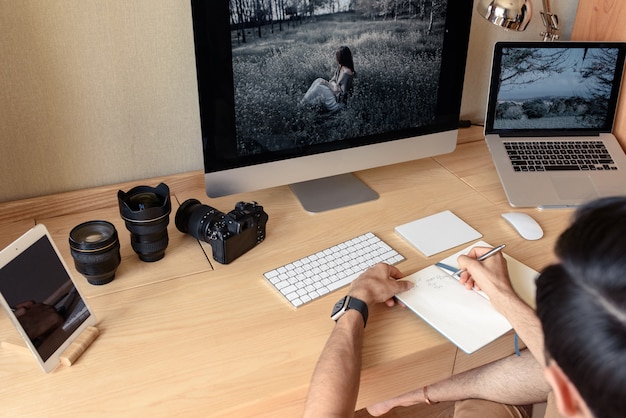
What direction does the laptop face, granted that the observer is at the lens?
facing the viewer

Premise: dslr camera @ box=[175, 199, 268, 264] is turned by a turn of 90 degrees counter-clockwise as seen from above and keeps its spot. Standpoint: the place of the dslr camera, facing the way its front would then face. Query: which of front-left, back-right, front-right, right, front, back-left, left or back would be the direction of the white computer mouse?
back-left

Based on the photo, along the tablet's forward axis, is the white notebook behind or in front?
in front

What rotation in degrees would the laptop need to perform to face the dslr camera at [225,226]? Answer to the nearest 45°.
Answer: approximately 45° to its right

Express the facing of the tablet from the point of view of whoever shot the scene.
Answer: facing the viewer and to the right of the viewer

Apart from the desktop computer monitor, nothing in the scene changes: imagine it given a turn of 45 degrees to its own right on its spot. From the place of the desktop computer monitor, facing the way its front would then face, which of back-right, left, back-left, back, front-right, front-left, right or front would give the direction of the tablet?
front-right

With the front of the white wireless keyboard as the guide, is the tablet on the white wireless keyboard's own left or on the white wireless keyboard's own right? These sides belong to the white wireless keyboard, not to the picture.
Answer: on the white wireless keyboard's own right

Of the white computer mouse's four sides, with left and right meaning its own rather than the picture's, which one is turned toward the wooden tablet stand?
left

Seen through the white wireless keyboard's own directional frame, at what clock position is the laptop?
The laptop is roughly at 9 o'clock from the white wireless keyboard.

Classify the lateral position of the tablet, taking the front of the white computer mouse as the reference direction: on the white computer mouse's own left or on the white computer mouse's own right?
on the white computer mouse's own left

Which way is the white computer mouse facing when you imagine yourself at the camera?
facing away from the viewer and to the left of the viewer

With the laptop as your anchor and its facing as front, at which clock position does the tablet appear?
The tablet is roughly at 1 o'clock from the laptop.
